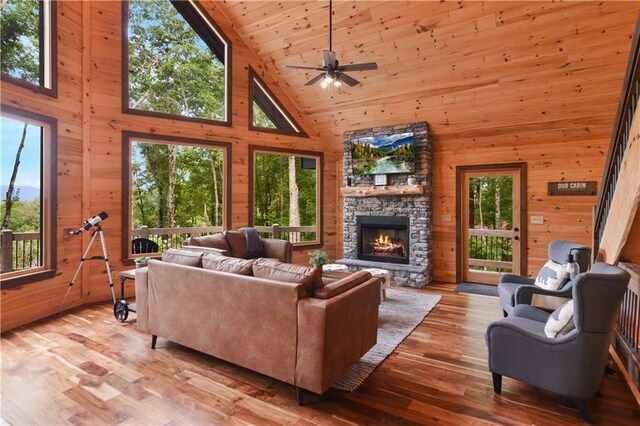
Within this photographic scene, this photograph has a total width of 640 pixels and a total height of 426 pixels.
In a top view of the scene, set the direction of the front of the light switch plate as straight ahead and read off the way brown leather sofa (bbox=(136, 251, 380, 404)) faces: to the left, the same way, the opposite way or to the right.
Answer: the opposite way

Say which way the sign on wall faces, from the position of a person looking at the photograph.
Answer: facing the viewer

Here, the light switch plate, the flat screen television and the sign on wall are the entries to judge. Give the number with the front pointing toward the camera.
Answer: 3

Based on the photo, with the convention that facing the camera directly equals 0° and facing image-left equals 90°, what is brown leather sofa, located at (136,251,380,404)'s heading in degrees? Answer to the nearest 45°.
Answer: approximately 225°

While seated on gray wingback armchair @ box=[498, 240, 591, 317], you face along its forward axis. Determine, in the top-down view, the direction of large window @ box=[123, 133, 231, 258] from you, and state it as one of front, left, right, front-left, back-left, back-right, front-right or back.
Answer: front-right

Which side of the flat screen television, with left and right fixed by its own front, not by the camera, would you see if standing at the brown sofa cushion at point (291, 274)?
front

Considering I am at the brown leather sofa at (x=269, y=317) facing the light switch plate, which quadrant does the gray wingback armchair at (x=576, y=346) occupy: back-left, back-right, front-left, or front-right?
front-right

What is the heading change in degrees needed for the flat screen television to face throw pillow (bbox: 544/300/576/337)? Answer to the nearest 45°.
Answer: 0° — it already faces it

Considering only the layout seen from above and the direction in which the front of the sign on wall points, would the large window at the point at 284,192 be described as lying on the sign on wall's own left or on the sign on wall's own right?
on the sign on wall's own right

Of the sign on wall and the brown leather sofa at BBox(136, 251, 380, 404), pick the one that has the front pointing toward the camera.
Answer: the sign on wall

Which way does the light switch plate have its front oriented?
toward the camera

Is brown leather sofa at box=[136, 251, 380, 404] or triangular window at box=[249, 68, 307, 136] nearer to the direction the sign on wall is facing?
the brown leather sofa

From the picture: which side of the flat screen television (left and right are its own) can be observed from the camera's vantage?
front

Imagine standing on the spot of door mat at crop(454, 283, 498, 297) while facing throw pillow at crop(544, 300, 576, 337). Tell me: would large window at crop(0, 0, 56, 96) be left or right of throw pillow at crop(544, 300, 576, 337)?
right

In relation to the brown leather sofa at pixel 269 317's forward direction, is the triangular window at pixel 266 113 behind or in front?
in front

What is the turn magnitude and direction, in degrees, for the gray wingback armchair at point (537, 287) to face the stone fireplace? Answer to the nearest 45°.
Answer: approximately 90° to its right

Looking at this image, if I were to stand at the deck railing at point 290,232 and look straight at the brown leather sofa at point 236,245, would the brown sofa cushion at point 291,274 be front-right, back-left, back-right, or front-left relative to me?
front-left
